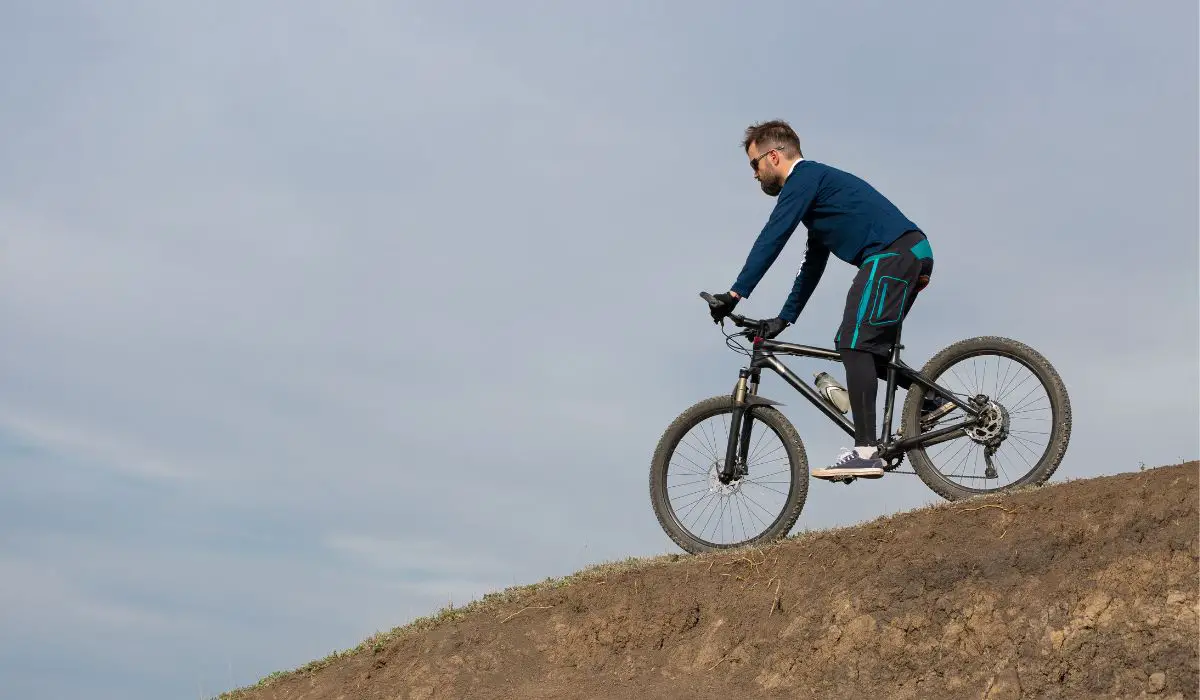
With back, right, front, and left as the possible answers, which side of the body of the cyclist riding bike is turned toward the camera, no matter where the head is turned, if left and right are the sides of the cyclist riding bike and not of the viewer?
left

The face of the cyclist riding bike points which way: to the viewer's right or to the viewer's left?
to the viewer's left
